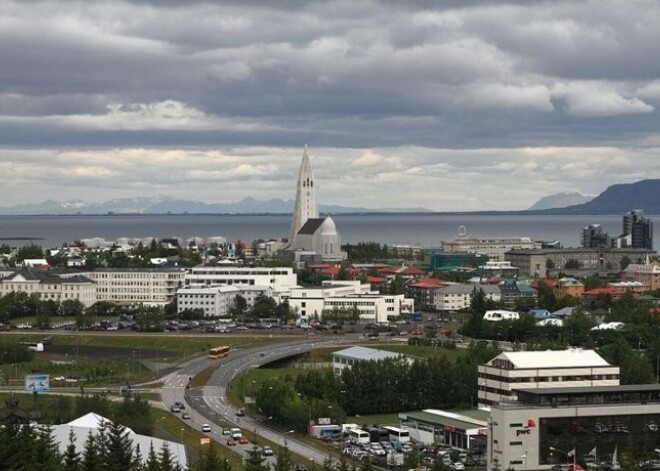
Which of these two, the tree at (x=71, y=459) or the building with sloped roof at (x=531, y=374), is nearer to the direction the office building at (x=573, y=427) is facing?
the tree

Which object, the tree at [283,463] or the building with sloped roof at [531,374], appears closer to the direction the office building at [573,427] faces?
the tree

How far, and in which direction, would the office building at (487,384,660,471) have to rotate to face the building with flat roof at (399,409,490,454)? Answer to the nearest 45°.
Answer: approximately 135° to its right

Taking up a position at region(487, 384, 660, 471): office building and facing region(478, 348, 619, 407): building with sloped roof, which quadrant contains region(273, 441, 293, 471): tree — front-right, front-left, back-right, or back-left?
back-left

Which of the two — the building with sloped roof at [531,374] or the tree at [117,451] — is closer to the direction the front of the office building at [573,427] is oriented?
the tree

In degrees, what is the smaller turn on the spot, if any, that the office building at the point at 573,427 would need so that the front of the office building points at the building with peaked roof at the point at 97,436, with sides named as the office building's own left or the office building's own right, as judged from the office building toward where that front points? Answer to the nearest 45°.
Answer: approximately 90° to the office building's own right

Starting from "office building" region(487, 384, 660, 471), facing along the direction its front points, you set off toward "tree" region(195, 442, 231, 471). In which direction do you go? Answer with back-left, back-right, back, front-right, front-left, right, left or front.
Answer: front-right

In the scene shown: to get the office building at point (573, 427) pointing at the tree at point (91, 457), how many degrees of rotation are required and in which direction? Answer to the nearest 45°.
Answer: approximately 45° to its right

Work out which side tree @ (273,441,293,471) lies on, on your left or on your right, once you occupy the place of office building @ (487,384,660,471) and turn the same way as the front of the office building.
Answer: on your right

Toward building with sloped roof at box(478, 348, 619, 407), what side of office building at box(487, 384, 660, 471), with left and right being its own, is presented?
back

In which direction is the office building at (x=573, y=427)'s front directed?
toward the camera

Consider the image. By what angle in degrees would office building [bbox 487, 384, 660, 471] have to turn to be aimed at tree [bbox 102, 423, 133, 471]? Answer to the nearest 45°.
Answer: approximately 45° to its right
